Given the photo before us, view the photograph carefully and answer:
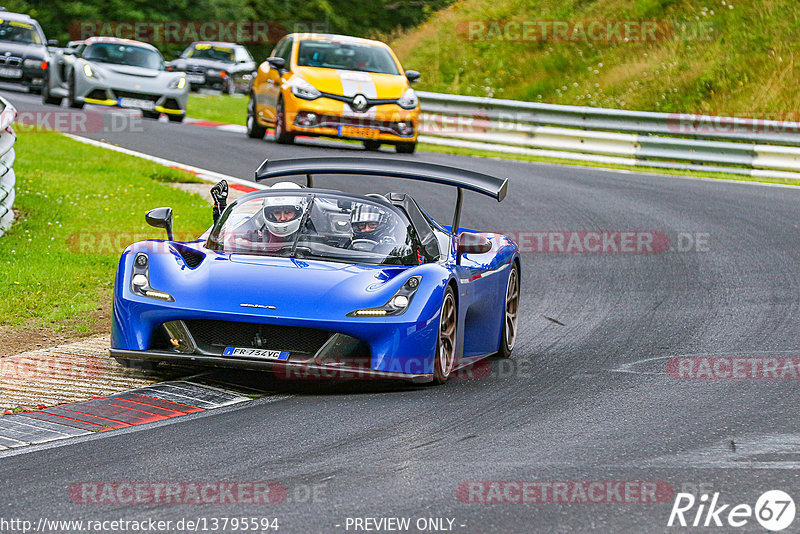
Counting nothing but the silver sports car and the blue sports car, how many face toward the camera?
2

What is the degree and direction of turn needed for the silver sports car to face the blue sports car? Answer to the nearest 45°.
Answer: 0° — it already faces it

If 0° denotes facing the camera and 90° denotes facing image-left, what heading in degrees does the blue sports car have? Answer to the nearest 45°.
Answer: approximately 0°

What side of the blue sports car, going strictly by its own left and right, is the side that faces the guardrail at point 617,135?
back

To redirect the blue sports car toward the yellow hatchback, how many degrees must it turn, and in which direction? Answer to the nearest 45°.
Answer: approximately 180°

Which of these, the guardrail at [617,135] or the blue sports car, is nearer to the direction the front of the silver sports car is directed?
the blue sports car

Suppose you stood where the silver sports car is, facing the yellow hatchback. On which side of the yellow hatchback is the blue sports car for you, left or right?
right

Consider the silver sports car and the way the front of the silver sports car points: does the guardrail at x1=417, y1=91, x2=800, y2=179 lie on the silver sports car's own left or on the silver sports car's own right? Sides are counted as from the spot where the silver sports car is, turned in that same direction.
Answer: on the silver sports car's own left
